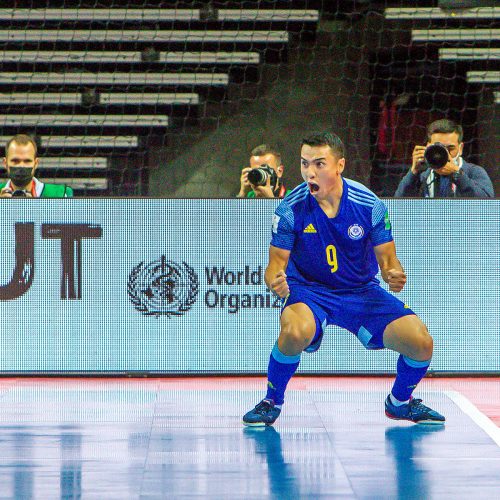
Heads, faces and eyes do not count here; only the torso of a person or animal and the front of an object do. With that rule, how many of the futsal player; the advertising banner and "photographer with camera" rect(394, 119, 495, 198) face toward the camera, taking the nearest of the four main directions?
3

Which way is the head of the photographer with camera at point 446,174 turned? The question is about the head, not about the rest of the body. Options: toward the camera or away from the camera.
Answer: toward the camera

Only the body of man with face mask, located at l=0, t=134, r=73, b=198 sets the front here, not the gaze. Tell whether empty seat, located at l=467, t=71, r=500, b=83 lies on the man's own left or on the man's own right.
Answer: on the man's own left

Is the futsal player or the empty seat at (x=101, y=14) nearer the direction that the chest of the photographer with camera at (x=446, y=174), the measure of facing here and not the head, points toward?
the futsal player

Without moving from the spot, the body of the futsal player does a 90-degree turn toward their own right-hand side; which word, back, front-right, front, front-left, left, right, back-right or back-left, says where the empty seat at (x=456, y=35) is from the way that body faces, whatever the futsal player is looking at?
right

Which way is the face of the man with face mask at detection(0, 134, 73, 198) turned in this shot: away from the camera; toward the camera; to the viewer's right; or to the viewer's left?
toward the camera

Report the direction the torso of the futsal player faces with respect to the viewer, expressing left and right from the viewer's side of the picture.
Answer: facing the viewer

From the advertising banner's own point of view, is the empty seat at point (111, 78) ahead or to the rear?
to the rear

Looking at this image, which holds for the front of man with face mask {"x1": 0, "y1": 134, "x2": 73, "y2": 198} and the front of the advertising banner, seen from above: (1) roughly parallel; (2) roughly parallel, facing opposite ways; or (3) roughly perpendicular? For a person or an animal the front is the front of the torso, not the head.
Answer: roughly parallel

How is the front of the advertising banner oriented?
toward the camera

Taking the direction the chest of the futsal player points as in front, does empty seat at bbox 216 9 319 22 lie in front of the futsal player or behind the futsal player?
behind

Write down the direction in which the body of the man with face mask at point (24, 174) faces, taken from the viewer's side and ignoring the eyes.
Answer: toward the camera

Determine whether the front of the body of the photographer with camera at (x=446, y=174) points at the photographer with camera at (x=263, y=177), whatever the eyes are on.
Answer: no

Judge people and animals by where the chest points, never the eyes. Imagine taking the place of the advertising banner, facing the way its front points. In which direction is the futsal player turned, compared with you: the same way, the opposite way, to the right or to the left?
the same way

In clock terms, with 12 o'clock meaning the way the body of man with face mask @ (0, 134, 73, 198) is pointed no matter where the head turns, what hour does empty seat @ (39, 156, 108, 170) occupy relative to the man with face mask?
The empty seat is roughly at 6 o'clock from the man with face mask.

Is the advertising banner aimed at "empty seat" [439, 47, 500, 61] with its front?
no

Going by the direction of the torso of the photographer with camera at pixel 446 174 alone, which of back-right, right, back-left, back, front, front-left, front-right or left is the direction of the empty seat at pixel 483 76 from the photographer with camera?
back

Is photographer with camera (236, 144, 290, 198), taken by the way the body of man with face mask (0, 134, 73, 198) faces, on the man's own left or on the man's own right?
on the man's own left

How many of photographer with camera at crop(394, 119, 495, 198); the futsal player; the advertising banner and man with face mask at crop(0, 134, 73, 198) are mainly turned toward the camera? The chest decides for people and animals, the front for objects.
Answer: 4
